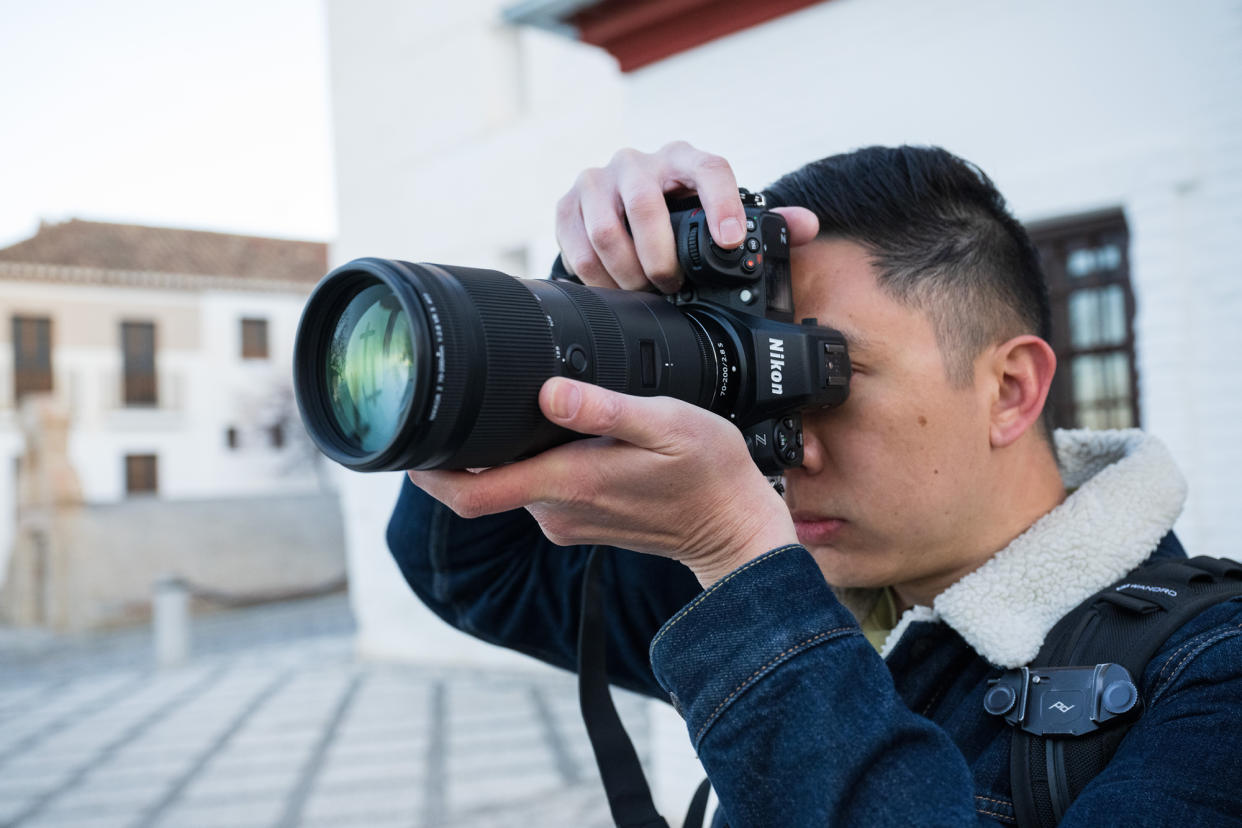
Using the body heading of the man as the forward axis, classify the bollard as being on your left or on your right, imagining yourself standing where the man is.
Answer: on your right

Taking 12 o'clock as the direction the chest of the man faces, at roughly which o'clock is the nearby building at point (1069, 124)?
The nearby building is roughly at 5 o'clock from the man.

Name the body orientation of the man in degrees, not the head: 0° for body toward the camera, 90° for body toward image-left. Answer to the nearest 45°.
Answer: approximately 45°

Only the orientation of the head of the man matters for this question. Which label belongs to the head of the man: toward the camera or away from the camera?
toward the camera

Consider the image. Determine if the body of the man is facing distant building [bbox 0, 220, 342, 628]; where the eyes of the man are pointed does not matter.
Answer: no
